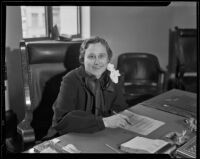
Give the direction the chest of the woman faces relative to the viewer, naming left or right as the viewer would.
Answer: facing the viewer and to the right of the viewer

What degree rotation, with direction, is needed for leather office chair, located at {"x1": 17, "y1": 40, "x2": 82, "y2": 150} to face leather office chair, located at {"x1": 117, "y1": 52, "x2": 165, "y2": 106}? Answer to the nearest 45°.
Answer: approximately 90° to its left
